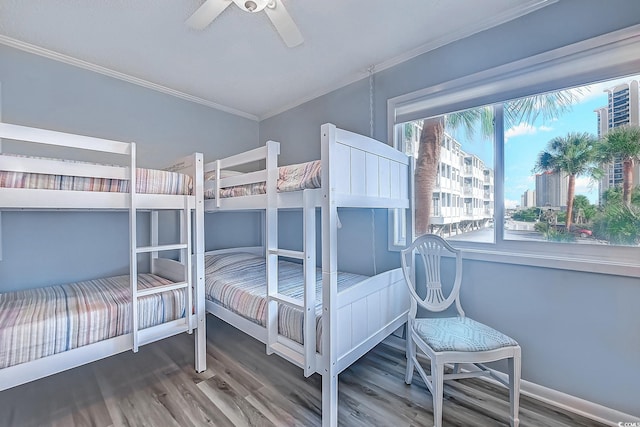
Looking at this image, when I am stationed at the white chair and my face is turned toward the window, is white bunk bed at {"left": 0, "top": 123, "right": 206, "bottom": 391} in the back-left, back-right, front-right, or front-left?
back-left

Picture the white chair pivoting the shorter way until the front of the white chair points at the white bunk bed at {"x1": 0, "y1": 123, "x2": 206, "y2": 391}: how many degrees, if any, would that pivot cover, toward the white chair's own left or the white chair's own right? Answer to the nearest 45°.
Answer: approximately 90° to the white chair's own right

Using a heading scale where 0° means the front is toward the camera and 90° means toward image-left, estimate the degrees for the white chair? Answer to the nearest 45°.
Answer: approximately 315°
